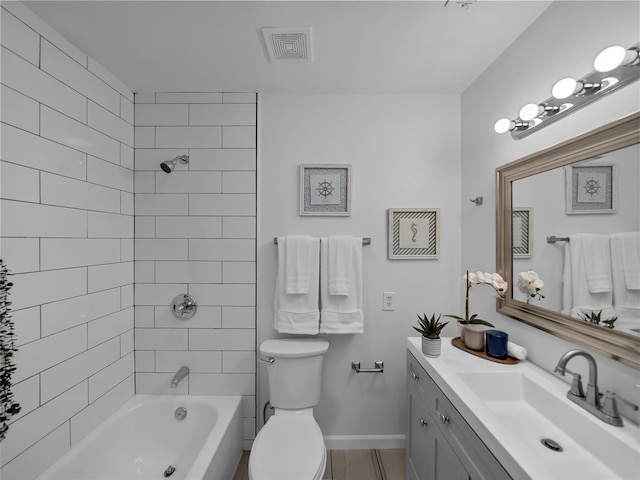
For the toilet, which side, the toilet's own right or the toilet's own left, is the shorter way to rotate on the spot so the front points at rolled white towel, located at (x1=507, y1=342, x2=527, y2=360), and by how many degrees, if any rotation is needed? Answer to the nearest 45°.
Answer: approximately 90° to the toilet's own left

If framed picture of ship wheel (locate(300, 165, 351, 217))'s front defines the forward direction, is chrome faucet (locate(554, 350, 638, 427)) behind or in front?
in front

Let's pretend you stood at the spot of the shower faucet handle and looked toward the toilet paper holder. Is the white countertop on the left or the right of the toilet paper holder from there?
right

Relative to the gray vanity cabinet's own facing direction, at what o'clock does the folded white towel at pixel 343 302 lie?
The folded white towel is roughly at 1 o'clock from the gray vanity cabinet.

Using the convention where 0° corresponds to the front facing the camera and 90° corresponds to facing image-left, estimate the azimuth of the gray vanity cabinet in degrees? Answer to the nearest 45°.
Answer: approximately 90°

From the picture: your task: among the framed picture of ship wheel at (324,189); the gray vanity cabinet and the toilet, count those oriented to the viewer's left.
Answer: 1

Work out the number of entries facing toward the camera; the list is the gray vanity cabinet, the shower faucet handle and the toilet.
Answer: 2

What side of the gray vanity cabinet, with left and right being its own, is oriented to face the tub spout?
front
